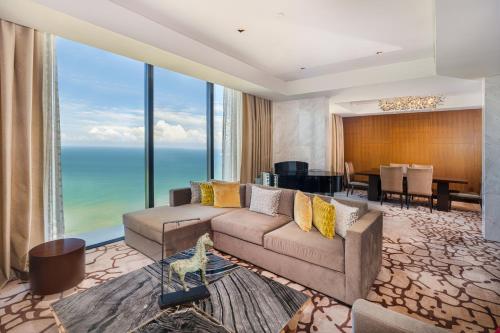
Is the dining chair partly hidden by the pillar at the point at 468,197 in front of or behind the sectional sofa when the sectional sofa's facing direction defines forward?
behind

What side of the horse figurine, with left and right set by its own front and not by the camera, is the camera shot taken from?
right

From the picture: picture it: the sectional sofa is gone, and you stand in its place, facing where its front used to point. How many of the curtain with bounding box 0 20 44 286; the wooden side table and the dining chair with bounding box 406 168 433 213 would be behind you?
1

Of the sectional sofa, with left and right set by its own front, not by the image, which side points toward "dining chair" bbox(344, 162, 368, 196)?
back

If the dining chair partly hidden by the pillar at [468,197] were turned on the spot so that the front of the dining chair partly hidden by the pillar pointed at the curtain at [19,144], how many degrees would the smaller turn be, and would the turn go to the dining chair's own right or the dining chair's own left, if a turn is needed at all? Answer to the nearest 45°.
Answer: approximately 45° to the dining chair's own left

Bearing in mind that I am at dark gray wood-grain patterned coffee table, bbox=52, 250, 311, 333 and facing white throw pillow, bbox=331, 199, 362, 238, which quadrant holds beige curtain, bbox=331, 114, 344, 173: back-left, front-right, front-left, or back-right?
front-left

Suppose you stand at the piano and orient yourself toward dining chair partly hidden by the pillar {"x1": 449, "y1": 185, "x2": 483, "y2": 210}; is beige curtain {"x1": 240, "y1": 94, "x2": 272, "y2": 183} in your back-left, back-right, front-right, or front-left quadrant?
back-left

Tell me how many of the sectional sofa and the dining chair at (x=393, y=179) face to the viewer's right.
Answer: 0

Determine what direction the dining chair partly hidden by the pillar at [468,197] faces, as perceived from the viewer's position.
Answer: facing to the left of the viewer

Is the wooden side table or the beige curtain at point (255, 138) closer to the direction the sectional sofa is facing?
the wooden side table

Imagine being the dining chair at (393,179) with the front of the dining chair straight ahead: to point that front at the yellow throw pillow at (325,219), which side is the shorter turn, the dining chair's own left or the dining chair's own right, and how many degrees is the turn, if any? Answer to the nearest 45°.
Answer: approximately 180°

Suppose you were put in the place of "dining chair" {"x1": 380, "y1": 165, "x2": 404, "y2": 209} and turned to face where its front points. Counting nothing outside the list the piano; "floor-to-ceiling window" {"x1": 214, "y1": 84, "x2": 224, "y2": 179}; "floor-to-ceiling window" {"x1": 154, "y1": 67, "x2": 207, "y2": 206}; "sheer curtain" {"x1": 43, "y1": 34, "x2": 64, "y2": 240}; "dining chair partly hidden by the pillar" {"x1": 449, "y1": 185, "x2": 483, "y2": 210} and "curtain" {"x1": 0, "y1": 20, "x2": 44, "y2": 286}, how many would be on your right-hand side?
1
